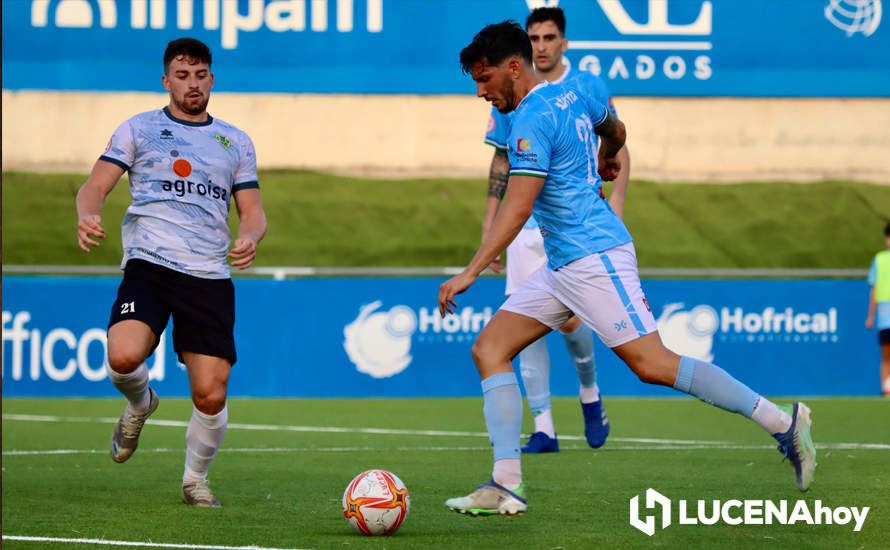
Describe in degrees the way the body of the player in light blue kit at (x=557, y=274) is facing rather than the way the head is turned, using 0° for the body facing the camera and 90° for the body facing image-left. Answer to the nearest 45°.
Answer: approximately 90°

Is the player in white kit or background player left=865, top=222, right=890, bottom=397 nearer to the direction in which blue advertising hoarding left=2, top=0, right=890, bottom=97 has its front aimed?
the player in white kit

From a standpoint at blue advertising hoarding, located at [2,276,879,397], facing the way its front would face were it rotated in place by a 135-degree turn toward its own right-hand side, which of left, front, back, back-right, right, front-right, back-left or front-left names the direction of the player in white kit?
back-left

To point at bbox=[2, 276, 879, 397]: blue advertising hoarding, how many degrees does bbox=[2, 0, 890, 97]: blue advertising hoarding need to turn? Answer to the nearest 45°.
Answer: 0° — it already faces it

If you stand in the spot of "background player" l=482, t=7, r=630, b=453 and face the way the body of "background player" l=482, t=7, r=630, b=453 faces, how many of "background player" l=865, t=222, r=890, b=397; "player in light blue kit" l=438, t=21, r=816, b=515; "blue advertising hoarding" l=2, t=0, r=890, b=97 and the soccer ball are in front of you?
2

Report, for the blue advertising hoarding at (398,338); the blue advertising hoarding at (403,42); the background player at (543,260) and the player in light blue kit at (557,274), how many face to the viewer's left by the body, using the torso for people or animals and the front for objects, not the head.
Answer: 1

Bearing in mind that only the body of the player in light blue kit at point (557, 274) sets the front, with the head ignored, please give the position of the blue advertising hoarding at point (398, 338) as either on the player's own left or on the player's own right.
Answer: on the player's own right

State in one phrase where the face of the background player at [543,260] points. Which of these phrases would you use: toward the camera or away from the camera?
toward the camera

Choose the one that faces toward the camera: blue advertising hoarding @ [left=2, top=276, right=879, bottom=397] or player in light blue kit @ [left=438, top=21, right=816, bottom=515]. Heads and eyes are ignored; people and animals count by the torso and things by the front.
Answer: the blue advertising hoarding

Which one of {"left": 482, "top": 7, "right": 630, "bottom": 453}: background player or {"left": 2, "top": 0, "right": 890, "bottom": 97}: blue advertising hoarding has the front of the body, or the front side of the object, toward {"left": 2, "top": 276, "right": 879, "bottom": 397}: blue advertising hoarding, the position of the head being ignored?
{"left": 2, "top": 0, "right": 890, "bottom": 97}: blue advertising hoarding

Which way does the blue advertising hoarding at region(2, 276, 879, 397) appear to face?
toward the camera

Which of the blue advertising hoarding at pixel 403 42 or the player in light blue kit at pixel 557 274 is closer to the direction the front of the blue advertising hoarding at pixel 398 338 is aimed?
the player in light blue kit

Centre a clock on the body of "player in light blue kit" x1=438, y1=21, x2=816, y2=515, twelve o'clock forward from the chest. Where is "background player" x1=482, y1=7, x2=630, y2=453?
The background player is roughly at 3 o'clock from the player in light blue kit.

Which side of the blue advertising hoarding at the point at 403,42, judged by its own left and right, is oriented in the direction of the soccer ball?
front

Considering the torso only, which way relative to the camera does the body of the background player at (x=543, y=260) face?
toward the camera

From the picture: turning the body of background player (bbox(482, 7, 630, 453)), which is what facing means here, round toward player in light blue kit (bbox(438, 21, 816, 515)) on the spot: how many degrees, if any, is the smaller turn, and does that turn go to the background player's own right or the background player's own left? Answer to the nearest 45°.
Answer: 0° — they already face them

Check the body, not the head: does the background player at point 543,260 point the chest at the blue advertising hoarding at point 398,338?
no

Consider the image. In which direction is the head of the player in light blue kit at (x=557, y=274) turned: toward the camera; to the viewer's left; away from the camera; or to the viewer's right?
to the viewer's left

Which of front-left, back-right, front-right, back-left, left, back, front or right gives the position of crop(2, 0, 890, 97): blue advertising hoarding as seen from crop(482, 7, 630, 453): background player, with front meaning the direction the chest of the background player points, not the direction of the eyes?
back
